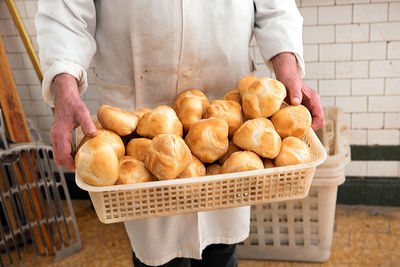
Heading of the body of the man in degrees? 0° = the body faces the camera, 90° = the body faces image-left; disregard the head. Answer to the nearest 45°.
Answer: approximately 0°

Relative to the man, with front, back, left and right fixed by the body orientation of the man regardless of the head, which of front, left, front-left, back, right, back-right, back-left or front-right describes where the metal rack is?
back-right
